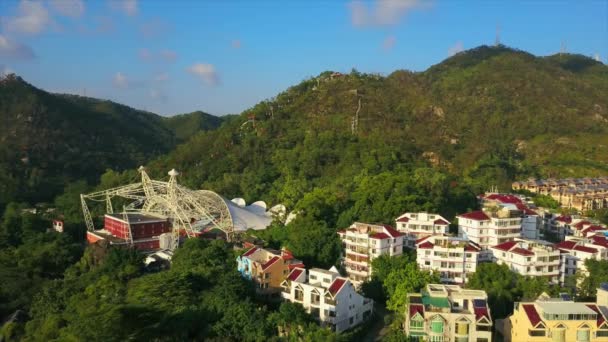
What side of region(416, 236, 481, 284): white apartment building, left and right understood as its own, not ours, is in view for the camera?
front

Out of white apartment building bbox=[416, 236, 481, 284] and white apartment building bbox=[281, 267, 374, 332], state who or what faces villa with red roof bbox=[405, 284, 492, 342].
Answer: white apartment building bbox=[416, 236, 481, 284]

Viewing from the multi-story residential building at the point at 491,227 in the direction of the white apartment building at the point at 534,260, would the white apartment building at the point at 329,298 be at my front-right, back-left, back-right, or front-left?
front-right

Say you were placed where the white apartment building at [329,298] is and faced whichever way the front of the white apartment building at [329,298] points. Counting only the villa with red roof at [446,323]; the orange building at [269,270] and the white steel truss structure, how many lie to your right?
2

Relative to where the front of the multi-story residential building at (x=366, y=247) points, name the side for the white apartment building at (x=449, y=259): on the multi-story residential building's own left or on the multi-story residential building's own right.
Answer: on the multi-story residential building's own left

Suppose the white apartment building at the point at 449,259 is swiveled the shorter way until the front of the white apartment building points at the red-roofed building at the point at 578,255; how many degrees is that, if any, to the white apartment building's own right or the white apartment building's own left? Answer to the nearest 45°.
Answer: approximately 135° to the white apartment building's own left

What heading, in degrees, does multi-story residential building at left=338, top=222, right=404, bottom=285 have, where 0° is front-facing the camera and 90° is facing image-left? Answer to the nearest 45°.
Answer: approximately 45°

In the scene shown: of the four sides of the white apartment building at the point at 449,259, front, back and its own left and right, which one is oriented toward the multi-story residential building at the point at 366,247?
right

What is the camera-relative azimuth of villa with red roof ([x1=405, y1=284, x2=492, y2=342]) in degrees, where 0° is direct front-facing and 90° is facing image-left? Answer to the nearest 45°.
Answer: approximately 0°

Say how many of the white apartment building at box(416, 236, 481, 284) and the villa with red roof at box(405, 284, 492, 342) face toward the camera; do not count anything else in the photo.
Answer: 2

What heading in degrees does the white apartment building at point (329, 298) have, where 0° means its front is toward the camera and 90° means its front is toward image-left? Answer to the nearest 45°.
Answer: approximately 45°

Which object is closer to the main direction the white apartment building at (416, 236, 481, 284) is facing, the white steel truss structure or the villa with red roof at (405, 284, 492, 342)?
the villa with red roof

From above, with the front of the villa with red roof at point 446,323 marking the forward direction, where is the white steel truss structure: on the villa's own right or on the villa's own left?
on the villa's own right

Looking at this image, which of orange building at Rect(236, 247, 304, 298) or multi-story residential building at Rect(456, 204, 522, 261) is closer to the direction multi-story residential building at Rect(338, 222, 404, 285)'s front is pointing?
the orange building
